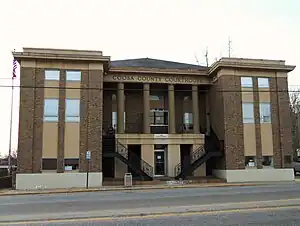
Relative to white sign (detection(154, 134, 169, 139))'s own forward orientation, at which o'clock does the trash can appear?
The trash can is roughly at 1 o'clock from the white sign.

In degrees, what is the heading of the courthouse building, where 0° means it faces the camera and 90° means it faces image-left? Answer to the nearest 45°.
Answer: approximately 0°
